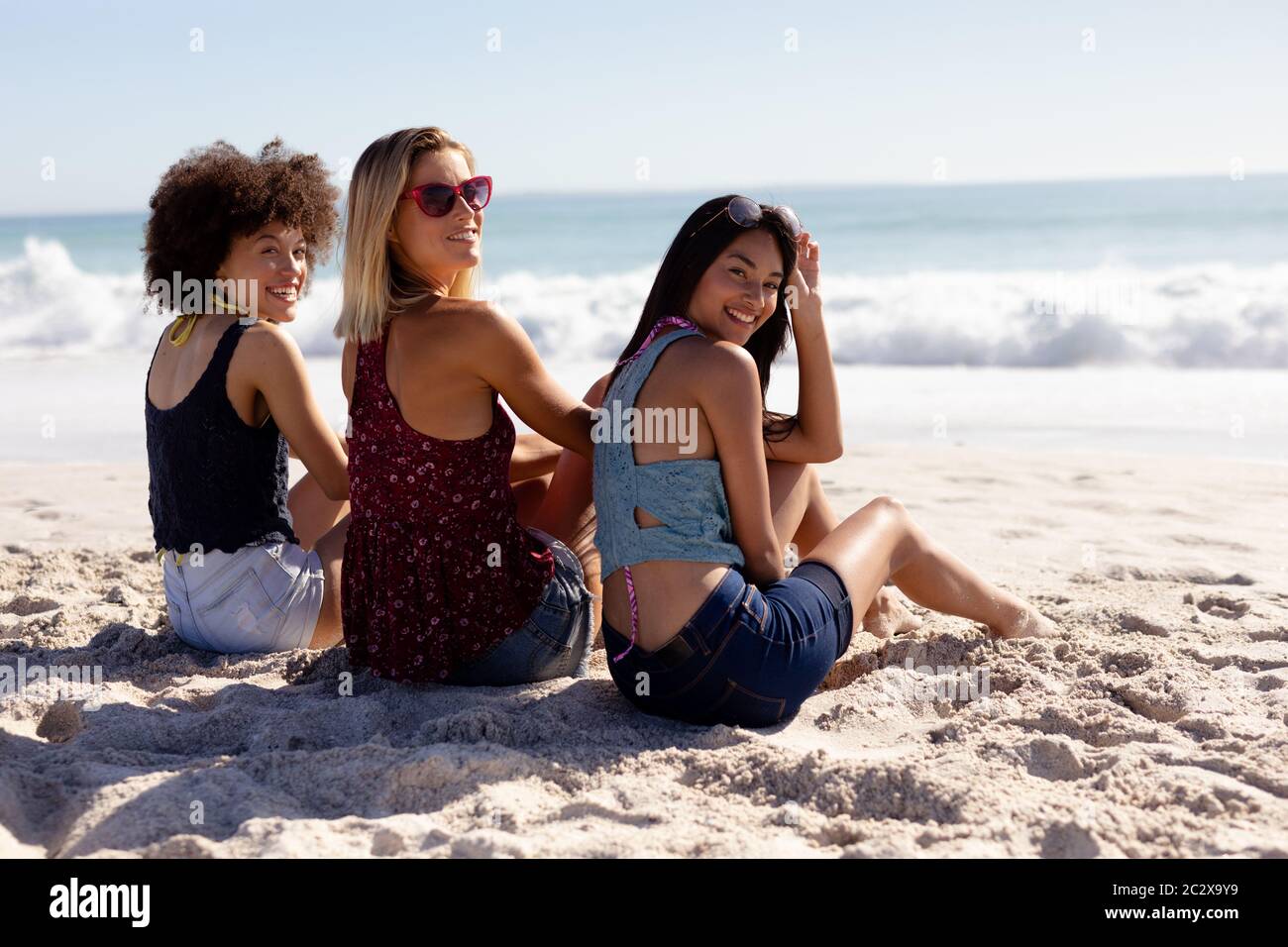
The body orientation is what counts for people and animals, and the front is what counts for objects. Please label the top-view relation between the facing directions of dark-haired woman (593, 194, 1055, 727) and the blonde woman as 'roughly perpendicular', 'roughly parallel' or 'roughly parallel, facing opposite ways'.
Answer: roughly parallel

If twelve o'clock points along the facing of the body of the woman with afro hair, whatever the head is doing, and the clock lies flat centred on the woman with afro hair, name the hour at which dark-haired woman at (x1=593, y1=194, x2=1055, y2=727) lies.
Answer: The dark-haired woman is roughly at 3 o'clock from the woman with afro hair.

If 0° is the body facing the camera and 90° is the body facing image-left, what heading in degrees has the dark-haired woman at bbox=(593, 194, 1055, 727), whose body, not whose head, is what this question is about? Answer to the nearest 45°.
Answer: approximately 225°

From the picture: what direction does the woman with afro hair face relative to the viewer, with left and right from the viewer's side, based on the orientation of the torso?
facing away from the viewer and to the right of the viewer

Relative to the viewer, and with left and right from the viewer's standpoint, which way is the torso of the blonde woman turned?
facing away from the viewer and to the right of the viewer

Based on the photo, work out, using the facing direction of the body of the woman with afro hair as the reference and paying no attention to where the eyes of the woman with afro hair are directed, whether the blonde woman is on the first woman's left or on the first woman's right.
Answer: on the first woman's right

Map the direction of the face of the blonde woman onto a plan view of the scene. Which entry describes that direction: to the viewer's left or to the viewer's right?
to the viewer's right

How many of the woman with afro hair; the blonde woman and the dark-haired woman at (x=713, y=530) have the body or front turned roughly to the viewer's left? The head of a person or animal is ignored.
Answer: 0

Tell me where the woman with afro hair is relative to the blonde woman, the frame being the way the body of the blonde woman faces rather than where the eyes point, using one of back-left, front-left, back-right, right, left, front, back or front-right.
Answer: left

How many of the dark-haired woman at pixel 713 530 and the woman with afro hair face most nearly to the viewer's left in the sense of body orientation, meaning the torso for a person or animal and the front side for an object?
0
